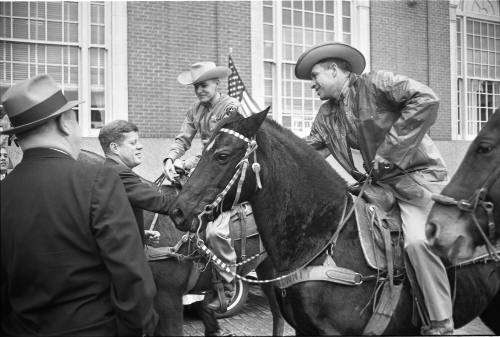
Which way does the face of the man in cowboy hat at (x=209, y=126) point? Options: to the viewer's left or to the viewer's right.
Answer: to the viewer's left

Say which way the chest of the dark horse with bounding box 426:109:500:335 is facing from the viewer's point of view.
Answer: to the viewer's left

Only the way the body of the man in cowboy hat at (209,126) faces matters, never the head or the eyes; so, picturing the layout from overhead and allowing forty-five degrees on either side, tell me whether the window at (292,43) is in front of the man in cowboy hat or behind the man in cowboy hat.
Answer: behind

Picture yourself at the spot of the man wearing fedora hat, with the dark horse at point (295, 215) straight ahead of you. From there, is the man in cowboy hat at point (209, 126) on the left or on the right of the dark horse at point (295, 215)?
left

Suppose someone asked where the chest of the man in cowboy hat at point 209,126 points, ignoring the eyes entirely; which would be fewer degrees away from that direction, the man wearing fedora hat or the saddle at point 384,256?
the man wearing fedora hat

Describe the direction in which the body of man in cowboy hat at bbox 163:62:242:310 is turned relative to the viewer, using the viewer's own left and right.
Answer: facing the viewer and to the left of the viewer

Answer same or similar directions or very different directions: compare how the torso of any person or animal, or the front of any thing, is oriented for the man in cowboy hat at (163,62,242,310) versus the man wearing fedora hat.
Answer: very different directions

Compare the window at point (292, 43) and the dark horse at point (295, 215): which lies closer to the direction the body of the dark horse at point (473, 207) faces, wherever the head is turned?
the dark horse

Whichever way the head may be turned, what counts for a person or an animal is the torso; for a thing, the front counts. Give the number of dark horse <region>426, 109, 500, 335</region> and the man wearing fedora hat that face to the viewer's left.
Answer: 1

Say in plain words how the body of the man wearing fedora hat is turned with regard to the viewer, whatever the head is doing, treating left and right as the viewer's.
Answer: facing away from the viewer and to the right of the viewer

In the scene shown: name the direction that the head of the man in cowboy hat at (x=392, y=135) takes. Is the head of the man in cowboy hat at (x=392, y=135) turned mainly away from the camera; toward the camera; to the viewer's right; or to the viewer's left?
to the viewer's left

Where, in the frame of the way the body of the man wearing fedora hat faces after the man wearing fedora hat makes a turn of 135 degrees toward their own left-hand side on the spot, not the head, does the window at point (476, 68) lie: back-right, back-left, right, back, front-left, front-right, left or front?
back-right

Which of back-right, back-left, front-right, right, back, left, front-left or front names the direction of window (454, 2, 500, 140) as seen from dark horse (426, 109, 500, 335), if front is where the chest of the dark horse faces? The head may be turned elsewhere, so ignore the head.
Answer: right

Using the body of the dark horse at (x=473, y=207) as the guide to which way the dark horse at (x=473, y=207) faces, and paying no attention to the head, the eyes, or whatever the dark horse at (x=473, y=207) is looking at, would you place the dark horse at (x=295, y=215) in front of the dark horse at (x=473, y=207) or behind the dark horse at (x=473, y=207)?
in front

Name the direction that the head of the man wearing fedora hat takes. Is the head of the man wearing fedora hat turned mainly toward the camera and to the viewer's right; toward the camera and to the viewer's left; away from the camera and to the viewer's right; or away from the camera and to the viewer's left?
away from the camera and to the viewer's right

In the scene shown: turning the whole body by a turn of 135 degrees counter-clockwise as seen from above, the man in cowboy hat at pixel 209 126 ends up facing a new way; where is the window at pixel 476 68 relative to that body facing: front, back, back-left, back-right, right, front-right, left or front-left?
front-left
